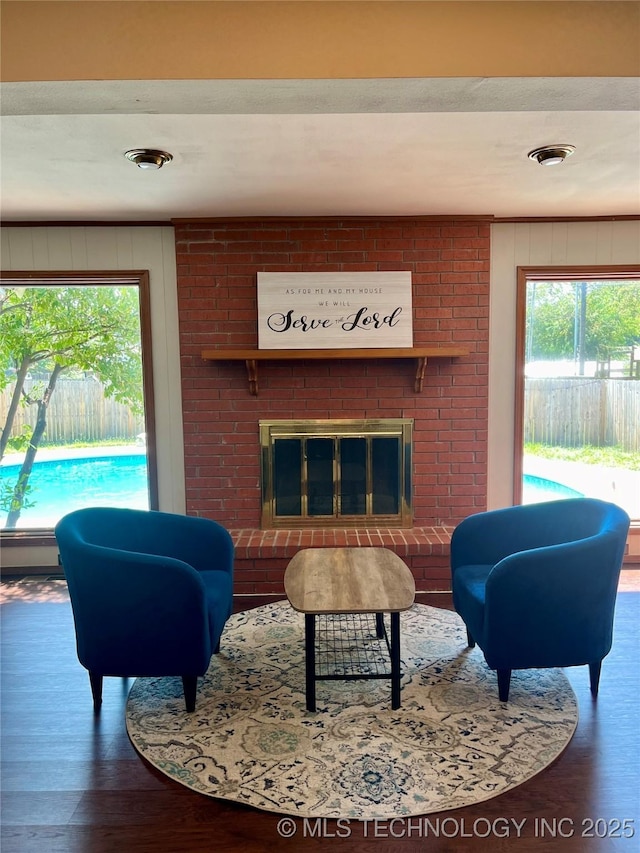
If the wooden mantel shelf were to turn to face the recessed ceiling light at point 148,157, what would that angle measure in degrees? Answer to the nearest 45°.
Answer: approximately 45° to its right

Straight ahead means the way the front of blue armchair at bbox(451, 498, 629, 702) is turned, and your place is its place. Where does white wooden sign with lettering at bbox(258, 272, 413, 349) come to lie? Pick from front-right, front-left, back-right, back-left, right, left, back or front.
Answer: front-right

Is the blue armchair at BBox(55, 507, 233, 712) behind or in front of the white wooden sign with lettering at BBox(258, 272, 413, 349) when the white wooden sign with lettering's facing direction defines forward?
in front

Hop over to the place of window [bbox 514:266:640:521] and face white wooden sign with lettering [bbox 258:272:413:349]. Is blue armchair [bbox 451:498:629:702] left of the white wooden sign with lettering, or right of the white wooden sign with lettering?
left

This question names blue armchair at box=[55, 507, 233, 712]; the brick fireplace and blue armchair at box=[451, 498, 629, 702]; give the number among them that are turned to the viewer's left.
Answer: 1

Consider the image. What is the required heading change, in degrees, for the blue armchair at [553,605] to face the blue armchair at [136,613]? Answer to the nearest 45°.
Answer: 0° — it already faces it

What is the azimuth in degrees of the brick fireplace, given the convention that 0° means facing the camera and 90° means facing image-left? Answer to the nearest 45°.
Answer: approximately 0°

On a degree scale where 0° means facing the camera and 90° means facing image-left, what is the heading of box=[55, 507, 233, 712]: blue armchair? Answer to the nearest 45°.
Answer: approximately 270°

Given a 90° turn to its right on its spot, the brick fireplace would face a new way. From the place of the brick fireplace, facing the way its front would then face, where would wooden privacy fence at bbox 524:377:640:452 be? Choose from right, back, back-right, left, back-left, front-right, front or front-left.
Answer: back

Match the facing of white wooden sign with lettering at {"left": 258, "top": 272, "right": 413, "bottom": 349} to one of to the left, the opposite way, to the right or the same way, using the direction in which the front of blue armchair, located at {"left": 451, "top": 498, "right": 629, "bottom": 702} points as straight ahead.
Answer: to the left

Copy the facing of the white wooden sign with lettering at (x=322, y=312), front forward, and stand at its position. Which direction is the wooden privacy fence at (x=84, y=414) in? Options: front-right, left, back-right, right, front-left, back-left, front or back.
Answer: right

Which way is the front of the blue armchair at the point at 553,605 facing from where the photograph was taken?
facing to the left of the viewer

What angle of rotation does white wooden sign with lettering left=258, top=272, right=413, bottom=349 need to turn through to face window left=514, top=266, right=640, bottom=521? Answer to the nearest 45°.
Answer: approximately 90° to its left

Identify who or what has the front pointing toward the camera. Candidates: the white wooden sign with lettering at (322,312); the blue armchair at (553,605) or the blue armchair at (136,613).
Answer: the white wooden sign with lettering
